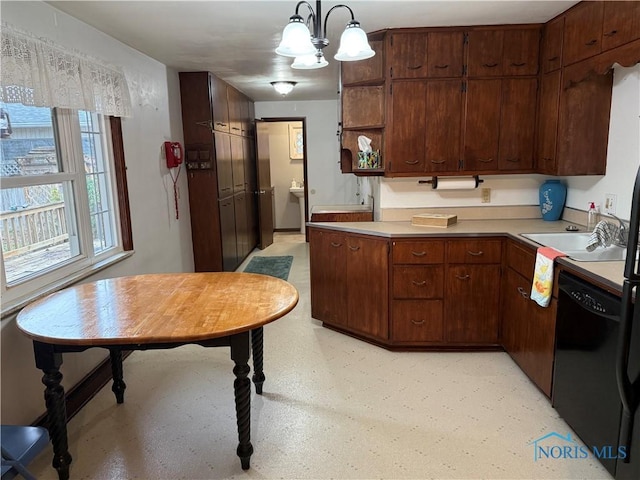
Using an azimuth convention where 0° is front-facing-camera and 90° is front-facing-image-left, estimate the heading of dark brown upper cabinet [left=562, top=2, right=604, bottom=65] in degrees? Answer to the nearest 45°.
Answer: approximately 45°

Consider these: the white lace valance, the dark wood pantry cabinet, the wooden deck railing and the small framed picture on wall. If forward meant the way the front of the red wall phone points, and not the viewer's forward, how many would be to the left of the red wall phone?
2

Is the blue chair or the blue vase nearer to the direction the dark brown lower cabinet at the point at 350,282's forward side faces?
the blue chair

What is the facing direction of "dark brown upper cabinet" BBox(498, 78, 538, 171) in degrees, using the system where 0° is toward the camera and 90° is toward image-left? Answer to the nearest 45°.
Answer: approximately 0°

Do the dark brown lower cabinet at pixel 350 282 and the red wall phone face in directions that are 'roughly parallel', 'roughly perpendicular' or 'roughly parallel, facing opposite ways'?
roughly perpendicular

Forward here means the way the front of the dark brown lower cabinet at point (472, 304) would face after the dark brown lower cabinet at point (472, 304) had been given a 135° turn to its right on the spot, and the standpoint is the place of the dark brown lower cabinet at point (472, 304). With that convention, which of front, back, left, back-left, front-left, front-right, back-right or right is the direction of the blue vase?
right
